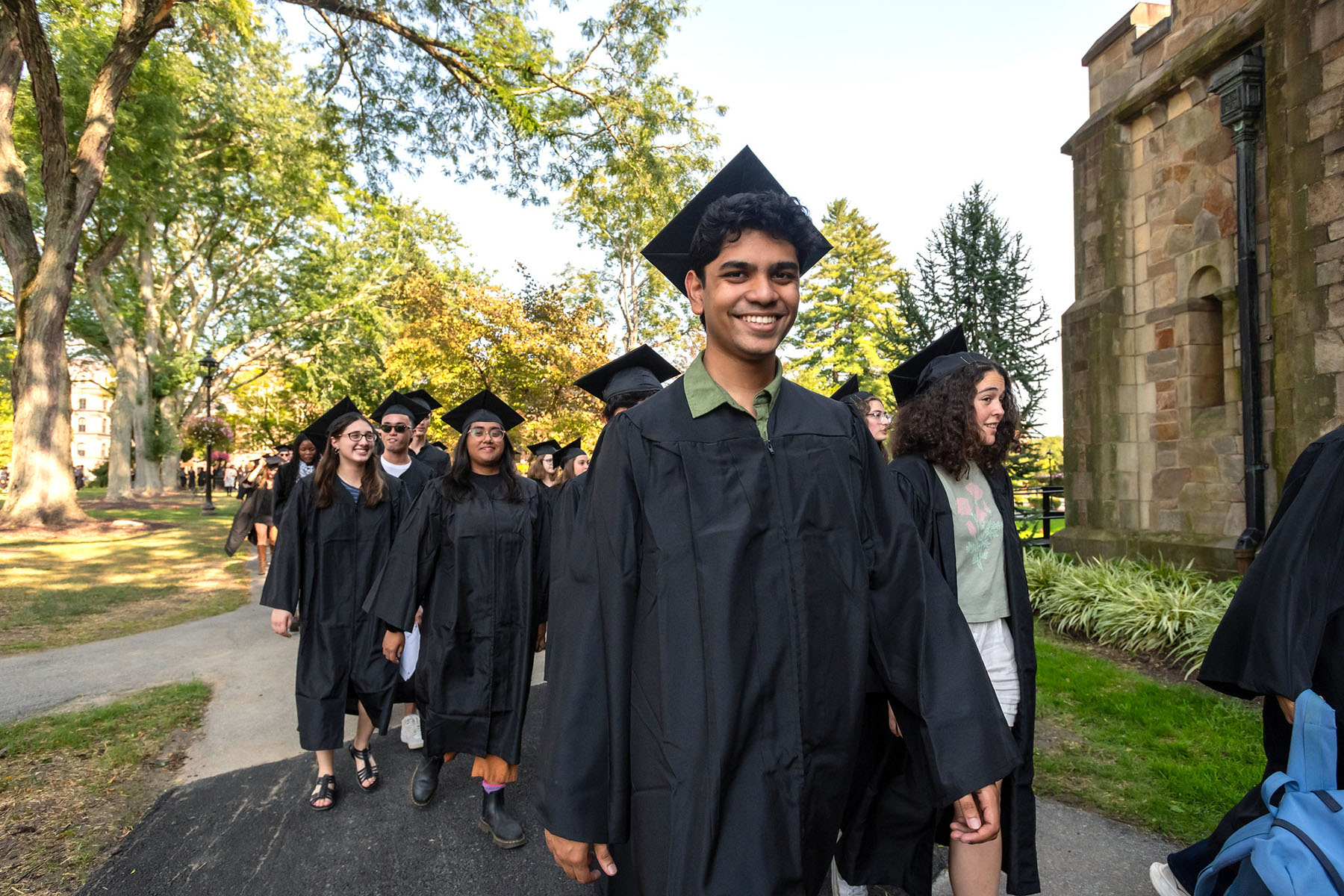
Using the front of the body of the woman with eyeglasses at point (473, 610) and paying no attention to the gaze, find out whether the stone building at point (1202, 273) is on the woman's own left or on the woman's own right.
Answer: on the woman's own left

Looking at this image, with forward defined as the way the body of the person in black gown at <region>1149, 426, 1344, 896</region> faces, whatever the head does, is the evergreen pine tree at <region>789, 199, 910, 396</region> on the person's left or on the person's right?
on the person's left

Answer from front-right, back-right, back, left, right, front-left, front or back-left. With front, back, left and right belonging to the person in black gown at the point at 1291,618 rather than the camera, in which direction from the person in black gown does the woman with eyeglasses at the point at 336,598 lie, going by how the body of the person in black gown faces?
back

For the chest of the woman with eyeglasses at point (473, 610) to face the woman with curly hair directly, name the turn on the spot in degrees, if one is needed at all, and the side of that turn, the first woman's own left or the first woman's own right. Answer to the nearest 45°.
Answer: approximately 45° to the first woman's own left

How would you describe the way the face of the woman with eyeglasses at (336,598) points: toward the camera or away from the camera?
toward the camera

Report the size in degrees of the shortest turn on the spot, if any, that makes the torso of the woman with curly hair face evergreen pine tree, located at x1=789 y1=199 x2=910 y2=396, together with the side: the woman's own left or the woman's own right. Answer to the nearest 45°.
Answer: approximately 135° to the woman's own left

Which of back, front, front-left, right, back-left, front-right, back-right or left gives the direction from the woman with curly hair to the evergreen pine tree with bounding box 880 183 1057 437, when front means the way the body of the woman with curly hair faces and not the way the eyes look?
back-left

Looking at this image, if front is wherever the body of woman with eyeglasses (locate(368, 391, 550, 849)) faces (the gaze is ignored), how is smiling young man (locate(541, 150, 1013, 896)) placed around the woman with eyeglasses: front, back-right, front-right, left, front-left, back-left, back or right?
front

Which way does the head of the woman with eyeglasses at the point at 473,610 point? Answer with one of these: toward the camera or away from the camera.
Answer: toward the camera

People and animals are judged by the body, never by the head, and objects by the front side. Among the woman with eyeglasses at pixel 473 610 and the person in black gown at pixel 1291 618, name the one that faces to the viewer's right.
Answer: the person in black gown

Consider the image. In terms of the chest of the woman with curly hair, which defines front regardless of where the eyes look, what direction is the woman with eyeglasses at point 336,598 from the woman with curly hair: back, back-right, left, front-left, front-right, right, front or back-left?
back-right

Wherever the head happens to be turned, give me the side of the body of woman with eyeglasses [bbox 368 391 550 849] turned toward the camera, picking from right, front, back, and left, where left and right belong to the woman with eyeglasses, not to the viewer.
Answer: front

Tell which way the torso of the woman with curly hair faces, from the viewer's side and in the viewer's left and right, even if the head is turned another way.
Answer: facing the viewer and to the right of the viewer

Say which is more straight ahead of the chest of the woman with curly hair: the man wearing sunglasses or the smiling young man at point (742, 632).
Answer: the smiling young man
